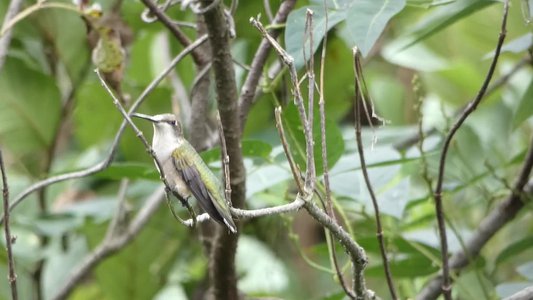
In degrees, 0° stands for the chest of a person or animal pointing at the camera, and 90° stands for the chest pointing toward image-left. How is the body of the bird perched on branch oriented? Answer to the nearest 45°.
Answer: approximately 90°

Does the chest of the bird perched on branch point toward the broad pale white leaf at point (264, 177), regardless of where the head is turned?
no

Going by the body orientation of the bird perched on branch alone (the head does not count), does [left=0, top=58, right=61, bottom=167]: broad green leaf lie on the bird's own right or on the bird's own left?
on the bird's own right

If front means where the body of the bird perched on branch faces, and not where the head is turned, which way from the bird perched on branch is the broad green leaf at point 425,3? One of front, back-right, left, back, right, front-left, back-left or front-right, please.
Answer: back-right

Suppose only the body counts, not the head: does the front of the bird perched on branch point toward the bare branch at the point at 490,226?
no

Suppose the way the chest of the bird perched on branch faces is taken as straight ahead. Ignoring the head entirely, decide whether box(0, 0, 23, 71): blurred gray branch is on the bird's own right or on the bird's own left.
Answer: on the bird's own right

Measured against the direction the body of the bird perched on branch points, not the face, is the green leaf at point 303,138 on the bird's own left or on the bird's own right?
on the bird's own right
